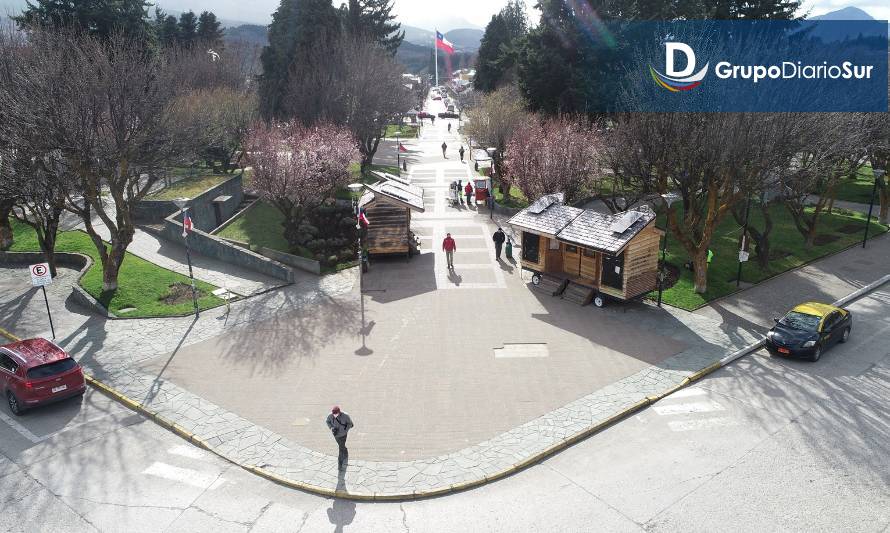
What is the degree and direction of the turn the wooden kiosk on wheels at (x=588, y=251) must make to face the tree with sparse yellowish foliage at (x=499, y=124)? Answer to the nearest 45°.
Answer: approximately 135° to its right

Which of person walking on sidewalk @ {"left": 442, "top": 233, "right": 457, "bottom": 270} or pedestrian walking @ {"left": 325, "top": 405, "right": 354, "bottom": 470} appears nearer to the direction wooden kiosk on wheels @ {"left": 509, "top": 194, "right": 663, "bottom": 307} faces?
the pedestrian walking

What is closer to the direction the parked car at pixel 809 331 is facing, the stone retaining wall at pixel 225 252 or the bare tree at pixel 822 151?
the stone retaining wall

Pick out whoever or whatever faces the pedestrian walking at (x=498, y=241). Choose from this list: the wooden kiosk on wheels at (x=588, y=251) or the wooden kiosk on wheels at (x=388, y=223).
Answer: the wooden kiosk on wheels at (x=388, y=223)

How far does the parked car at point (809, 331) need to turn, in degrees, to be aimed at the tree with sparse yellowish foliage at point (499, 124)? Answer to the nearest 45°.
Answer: approximately 90° to its right

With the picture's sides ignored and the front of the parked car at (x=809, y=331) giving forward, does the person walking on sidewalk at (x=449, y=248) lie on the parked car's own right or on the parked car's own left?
on the parked car's own right

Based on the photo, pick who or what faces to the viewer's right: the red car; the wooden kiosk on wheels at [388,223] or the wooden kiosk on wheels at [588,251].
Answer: the wooden kiosk on wheels at [388,223]

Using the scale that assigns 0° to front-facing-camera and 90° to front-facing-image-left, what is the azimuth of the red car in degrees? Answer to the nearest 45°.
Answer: approximately 135°

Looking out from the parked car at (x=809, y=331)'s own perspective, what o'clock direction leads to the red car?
The red car is roughly at 12 o'clock from the parked car.

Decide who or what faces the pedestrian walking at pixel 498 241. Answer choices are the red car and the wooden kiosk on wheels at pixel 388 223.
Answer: the wooden kiosk on wheels

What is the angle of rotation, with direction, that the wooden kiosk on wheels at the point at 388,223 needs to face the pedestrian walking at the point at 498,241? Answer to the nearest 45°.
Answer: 0° — it already faces them

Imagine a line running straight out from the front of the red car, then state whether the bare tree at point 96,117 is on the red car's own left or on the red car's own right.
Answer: on the red car's own right

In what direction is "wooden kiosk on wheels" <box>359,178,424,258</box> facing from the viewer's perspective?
to the viewer's right

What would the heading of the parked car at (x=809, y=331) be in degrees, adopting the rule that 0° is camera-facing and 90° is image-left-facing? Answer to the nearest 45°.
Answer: approximately 45°

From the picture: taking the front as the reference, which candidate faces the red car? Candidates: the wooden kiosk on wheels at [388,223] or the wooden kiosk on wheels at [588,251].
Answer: the wooden kiosk on wheels at [588,251]
